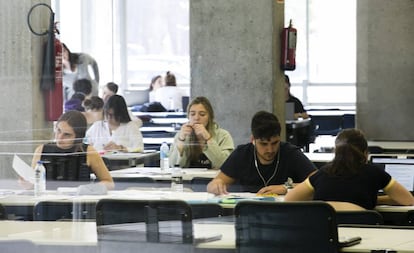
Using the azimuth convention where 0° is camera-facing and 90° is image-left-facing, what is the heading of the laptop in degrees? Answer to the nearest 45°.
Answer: approximately 0°

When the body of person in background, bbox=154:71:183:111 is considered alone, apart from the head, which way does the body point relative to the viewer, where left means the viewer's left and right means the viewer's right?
facing away from the viewer

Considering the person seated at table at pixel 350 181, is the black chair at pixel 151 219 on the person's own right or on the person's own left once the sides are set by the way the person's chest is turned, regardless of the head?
on the person's own left

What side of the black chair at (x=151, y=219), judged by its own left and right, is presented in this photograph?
back

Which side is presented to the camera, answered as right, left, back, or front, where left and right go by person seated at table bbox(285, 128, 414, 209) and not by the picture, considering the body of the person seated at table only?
back

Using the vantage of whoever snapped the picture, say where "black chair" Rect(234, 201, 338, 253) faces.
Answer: facing away from the viewer

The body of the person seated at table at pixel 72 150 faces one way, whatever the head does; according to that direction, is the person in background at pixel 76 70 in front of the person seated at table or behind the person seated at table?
behind

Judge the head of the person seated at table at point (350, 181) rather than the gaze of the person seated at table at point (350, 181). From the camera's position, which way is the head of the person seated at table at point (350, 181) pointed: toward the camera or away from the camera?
away from the camera
